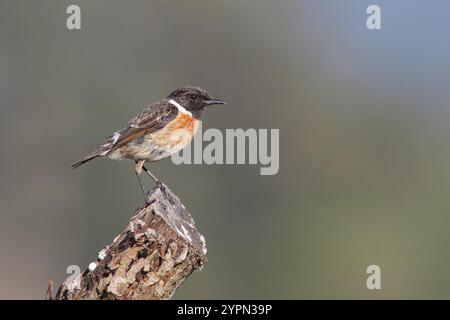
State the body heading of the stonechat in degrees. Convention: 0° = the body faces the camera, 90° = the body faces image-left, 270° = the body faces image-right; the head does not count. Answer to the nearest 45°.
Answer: approximately 270°
